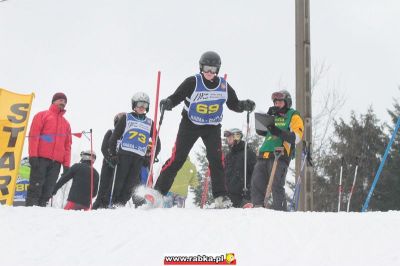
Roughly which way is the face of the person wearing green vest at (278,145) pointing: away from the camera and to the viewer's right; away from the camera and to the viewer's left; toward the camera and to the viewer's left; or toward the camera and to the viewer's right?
toward the camera and to the viewer's left

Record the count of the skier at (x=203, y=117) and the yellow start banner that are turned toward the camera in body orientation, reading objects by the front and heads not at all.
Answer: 2

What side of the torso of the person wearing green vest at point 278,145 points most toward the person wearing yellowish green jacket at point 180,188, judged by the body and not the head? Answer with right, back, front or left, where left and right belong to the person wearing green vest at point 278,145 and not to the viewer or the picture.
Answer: right

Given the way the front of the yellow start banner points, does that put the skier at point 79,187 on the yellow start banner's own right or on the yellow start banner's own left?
on the yellow start banner's own left

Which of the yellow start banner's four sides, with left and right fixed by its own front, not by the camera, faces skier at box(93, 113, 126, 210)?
left

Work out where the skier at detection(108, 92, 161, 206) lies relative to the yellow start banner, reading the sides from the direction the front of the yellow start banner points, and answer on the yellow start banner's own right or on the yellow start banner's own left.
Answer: on the yellow start banner's own left

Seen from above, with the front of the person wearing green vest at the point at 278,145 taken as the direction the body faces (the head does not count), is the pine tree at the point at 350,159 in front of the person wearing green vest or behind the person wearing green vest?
behind

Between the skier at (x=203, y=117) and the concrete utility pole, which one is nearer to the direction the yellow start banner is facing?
the skier

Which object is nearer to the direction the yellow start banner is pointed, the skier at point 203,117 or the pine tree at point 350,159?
the skier

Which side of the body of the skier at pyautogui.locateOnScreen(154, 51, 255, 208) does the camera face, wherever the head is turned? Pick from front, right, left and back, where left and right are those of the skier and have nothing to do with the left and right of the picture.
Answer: front

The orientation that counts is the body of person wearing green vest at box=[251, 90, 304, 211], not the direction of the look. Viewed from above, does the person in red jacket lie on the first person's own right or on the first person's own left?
on the first person's own right

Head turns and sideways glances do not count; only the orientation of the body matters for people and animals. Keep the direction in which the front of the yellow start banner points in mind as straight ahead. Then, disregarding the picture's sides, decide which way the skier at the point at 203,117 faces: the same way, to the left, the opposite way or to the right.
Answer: the same way

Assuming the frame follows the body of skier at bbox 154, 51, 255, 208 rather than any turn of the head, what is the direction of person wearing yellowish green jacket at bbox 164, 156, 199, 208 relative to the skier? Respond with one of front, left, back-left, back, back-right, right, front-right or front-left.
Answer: back

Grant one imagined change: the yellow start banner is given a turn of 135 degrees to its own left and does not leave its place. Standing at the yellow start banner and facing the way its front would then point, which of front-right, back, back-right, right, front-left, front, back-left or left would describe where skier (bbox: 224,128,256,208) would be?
front-right

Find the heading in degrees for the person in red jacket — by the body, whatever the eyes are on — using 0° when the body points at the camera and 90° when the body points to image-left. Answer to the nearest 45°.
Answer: approximately 315°

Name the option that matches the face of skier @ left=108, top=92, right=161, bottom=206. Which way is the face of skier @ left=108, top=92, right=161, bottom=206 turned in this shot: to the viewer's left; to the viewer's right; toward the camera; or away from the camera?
toward the camera

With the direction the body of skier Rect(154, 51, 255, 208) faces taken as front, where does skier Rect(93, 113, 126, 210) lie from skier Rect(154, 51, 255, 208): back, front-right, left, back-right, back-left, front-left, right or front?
back-right

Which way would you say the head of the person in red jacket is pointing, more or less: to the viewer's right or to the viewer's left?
to the viewer's right

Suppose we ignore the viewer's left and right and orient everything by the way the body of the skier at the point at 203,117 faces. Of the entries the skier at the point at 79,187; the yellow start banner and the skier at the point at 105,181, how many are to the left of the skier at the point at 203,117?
0

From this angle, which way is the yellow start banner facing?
toward the camera

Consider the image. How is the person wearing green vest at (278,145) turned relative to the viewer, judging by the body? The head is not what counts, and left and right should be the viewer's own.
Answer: facing the viewer and to the left of the viewer
